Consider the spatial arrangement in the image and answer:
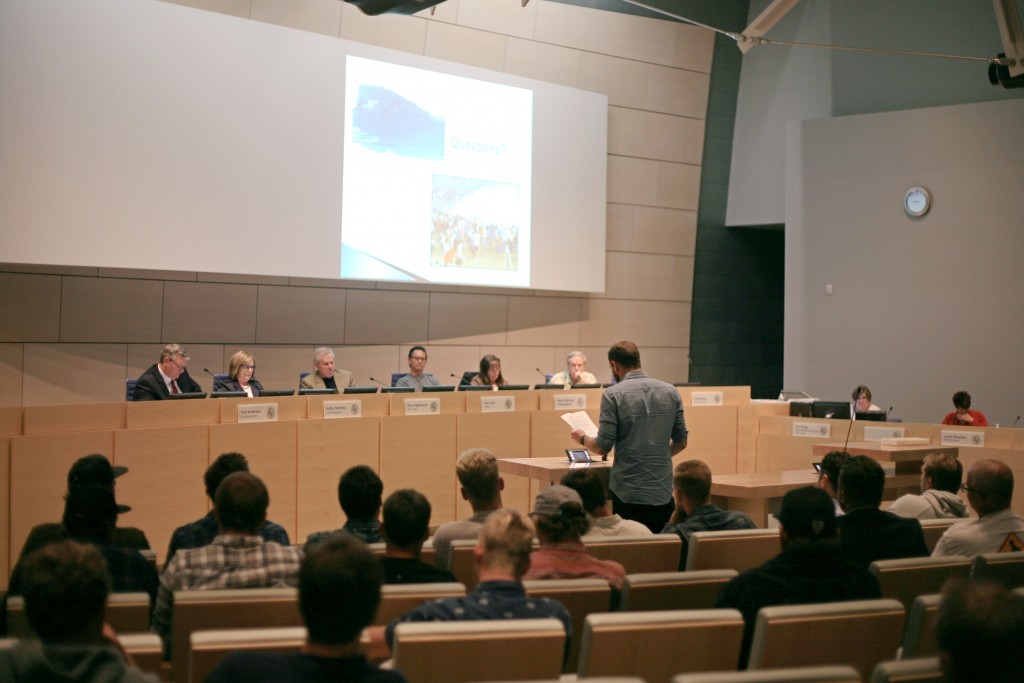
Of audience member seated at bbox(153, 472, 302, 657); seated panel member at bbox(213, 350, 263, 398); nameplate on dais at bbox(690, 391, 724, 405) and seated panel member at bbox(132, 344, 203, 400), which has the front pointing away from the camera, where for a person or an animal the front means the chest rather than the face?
the audience member seated

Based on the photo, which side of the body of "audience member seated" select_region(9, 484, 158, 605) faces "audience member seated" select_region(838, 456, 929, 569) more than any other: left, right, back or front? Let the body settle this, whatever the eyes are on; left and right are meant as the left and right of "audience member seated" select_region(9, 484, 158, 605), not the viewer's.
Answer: right

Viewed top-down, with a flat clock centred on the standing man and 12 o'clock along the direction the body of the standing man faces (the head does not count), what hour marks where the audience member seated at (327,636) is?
The audience member seated is roughly at 8 o'clock from the standing man.

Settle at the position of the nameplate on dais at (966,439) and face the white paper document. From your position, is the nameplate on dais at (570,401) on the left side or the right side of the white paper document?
right

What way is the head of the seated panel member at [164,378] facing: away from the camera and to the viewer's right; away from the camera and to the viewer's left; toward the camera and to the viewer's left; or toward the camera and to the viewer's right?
toward the camera and to the viewer's right

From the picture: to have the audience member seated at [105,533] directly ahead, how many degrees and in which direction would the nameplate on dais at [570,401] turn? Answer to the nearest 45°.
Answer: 0° — it already faces them

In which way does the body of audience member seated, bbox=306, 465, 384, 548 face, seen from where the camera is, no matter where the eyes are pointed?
away from the camera

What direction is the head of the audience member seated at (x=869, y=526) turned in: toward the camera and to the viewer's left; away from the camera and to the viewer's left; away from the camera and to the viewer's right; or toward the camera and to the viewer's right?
away from the camera and to the viewer's left

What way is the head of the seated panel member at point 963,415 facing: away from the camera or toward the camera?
toward the camera

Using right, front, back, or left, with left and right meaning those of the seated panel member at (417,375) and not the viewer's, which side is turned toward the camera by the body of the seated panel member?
front

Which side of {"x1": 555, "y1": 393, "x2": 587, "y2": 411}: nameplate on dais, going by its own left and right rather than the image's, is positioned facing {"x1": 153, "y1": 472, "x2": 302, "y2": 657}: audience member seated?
front

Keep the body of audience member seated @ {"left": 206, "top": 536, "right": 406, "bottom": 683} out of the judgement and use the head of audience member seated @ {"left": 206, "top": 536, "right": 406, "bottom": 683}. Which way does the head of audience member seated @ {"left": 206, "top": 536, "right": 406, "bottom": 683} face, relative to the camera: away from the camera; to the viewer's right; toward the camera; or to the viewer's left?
away from the camera

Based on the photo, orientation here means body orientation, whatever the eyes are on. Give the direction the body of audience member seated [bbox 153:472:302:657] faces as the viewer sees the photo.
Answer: away from the camera

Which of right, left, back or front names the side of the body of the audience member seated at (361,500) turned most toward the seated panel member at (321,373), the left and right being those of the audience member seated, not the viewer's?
front

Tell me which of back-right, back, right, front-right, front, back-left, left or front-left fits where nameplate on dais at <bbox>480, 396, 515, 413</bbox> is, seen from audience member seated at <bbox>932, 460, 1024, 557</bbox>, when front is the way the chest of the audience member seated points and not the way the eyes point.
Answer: front

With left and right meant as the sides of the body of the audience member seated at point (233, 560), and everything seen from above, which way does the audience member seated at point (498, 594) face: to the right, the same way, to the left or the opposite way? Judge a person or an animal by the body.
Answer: the same way

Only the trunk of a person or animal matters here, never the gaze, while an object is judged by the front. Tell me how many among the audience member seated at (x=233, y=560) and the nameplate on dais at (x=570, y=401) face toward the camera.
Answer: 1

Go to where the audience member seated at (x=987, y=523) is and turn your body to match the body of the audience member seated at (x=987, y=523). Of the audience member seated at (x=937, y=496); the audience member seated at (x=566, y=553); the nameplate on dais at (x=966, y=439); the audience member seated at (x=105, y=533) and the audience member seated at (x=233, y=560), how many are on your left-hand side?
3

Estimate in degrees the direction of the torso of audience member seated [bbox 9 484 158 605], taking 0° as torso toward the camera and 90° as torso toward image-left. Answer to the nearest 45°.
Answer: approximately 180°

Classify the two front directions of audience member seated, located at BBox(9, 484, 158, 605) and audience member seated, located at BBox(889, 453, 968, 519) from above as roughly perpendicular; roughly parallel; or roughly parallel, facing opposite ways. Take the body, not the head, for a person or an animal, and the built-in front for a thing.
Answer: roughly parallel
